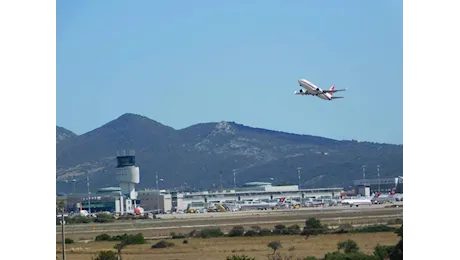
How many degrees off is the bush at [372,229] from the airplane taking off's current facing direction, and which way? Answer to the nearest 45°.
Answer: approximately 45° to its left

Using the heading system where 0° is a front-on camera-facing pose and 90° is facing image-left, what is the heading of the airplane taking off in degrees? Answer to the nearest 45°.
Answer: approximately 45°

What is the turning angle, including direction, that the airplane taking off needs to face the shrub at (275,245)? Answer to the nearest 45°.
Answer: approximately 45° to its left
